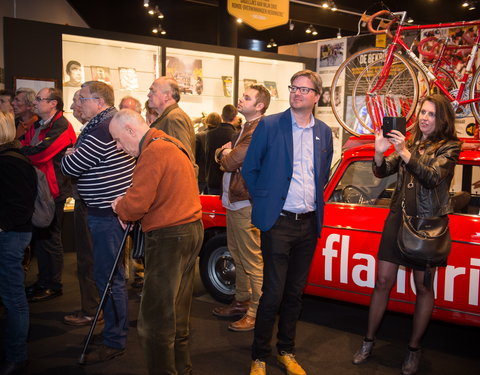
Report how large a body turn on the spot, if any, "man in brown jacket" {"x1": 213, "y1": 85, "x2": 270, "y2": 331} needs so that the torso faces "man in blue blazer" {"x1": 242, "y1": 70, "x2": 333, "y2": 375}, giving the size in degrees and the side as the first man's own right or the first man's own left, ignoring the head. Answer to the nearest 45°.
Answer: approximately 90° to the first man's own left

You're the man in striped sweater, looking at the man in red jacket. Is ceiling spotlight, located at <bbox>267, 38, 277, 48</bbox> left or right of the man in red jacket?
right

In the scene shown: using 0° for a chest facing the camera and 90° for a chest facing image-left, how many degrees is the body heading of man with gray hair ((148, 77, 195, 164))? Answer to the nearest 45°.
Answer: approximately 90°

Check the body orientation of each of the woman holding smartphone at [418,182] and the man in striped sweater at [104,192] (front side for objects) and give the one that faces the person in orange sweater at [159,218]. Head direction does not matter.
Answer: the woman holding smartphone

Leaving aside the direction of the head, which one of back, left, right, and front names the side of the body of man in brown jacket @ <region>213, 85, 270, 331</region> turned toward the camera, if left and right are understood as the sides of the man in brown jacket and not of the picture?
left

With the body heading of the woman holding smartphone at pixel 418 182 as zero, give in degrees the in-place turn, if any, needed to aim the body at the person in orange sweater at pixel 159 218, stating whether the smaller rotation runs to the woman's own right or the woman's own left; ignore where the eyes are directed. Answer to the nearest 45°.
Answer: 0° — they already face them
